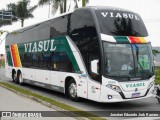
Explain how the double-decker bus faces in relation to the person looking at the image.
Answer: facing the viewer and to the right of the viewer
